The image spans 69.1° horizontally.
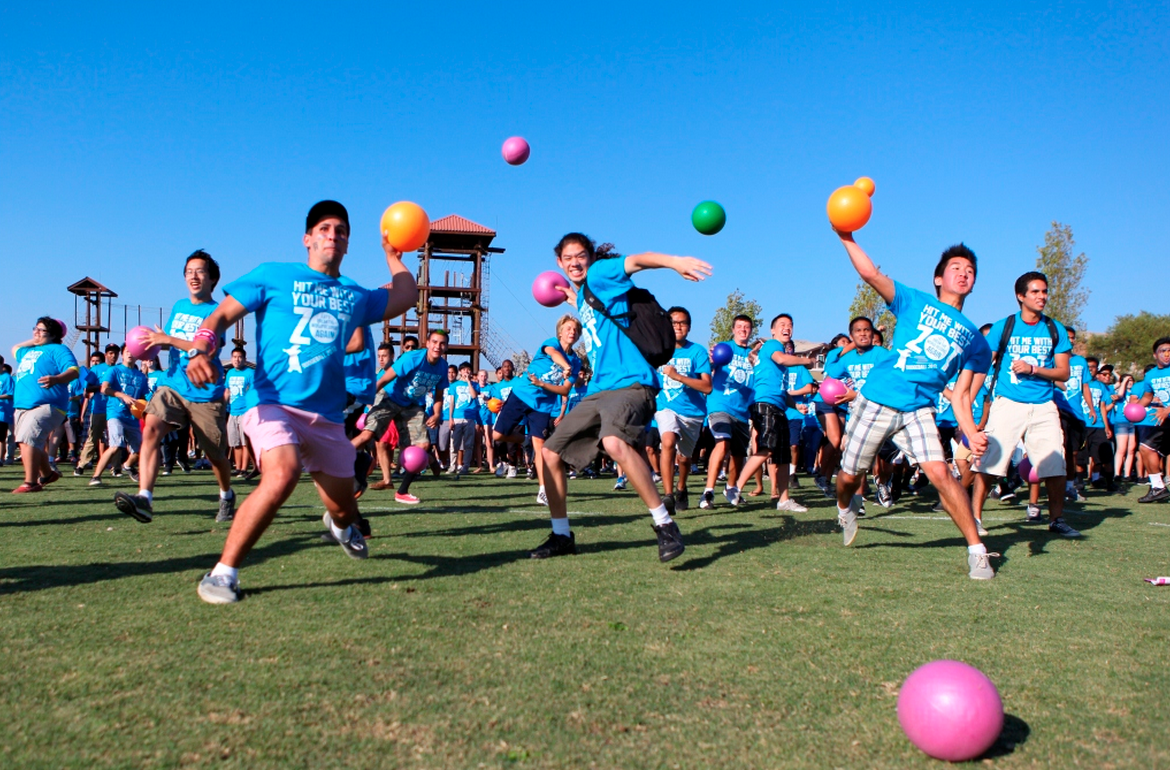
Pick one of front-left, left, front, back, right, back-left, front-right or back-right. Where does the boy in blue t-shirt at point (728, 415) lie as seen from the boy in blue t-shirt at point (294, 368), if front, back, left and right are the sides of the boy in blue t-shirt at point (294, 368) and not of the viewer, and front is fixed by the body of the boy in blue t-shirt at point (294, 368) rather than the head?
back-left

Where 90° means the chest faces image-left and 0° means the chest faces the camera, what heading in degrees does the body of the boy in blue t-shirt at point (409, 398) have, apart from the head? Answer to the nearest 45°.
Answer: approximately 315°

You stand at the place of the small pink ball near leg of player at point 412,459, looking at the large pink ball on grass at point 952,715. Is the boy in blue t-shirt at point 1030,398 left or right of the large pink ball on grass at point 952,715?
left

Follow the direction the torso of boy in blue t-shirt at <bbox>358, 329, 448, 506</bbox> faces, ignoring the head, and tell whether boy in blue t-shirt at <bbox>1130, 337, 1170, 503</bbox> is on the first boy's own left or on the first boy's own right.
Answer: on the first boy's own left

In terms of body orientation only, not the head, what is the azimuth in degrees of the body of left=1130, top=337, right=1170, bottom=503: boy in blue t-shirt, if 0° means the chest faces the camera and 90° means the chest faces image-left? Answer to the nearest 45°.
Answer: approximately 45°

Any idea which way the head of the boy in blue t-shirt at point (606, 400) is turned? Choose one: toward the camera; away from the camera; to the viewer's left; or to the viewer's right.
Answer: toward the camera

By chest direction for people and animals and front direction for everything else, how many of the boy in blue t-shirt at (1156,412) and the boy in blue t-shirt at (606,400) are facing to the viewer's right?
0

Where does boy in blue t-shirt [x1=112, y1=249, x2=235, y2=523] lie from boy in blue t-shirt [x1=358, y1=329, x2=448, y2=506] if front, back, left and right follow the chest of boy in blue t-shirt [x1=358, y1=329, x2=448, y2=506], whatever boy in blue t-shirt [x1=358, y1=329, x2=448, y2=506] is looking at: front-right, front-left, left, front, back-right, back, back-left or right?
right

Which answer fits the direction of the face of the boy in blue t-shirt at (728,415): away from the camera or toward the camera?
toward the camera

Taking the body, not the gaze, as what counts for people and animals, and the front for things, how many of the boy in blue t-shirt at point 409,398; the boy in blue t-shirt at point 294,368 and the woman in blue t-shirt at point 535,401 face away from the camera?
0

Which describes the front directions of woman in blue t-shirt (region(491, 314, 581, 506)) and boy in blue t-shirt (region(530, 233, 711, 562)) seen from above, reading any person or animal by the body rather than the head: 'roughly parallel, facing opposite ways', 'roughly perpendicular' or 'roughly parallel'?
roughly perpendicular

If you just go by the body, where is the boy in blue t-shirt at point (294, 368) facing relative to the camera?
toward the camera
